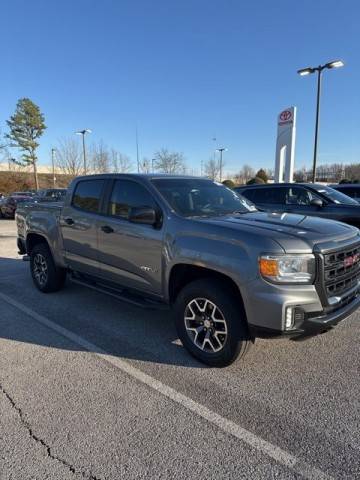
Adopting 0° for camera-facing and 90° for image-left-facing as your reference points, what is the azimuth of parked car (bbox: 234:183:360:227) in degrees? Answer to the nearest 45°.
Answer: approximately 315°

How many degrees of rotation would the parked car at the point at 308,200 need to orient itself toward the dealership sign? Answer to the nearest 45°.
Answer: approximately 135° to its left

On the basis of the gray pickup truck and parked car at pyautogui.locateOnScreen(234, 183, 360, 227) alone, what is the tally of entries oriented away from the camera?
0

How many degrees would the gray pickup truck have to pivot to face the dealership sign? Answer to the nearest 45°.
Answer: approximately 135° to its left
